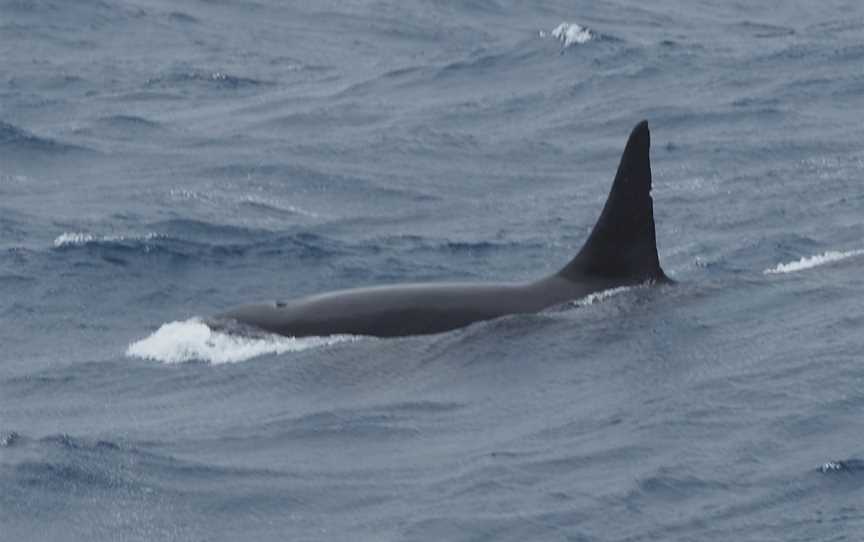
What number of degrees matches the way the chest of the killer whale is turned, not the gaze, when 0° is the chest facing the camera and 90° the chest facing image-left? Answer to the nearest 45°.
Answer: approximately 90°
